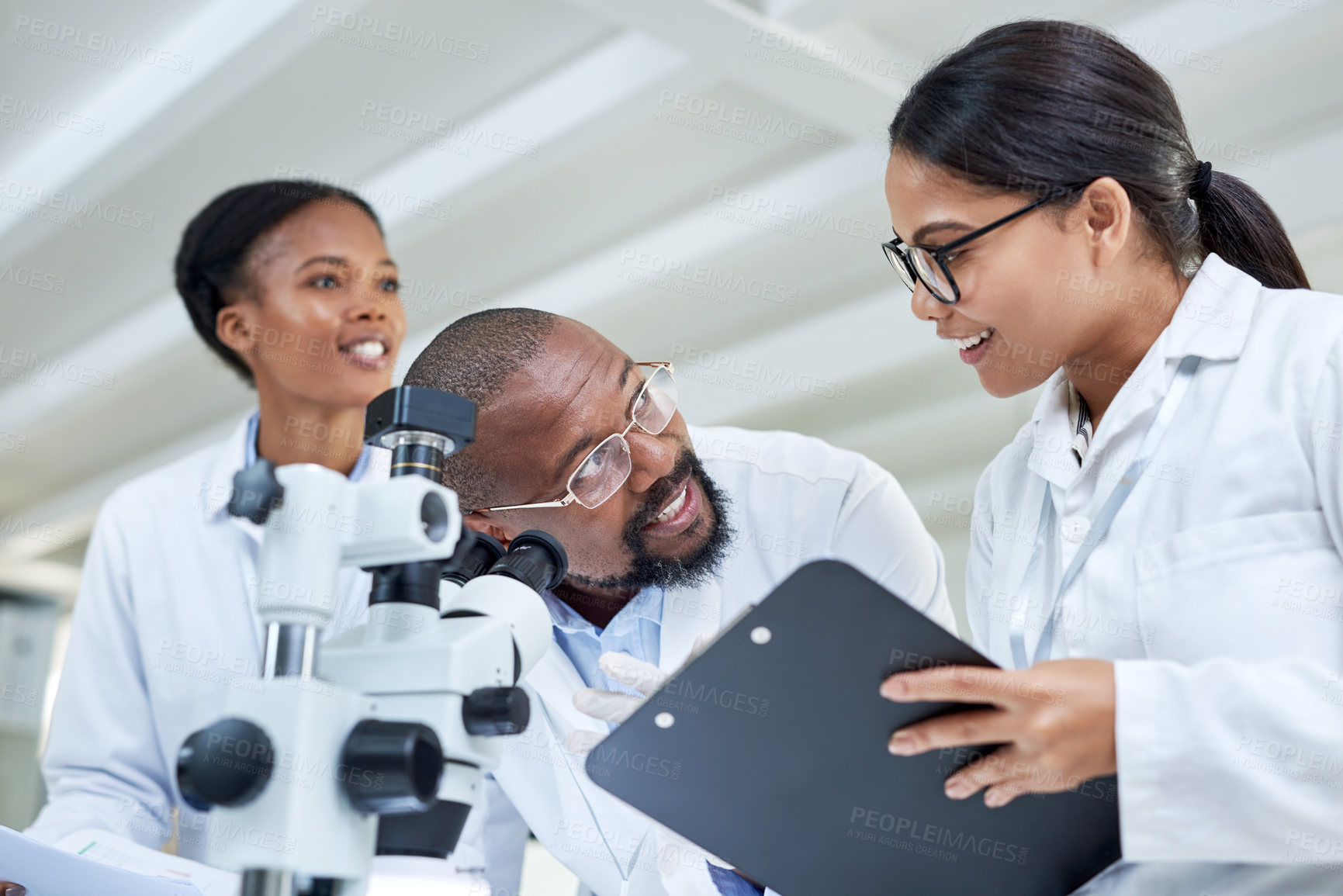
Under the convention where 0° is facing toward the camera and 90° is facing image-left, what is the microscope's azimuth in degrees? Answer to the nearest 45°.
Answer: approximately 225°

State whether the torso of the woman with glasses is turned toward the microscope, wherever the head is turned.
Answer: yes

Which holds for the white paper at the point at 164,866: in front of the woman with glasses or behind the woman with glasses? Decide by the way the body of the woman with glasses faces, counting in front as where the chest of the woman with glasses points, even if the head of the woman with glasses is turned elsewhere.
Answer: in front

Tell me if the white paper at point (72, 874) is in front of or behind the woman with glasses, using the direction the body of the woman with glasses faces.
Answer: in front

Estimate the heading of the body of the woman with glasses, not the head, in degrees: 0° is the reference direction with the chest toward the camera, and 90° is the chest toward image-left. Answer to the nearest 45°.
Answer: approximately 45°

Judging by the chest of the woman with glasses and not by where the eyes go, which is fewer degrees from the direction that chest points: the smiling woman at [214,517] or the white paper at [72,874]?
the white paper

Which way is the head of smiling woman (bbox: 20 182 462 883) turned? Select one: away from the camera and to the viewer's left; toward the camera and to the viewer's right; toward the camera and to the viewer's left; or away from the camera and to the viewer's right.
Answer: toward the camera and to the viewer's right

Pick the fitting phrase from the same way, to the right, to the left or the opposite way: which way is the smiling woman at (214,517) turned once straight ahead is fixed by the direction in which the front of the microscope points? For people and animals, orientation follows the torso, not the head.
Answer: to the right
